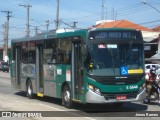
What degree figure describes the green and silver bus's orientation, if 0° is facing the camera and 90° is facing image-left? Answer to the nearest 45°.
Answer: approximately 315°
